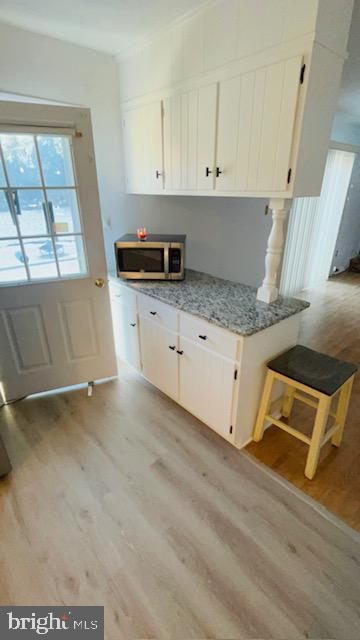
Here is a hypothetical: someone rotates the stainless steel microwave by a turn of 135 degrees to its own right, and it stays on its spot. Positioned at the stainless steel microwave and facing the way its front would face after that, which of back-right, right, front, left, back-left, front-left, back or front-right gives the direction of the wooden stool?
back

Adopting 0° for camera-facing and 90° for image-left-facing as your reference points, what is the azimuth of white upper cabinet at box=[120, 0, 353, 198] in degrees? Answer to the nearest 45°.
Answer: approximately 45°

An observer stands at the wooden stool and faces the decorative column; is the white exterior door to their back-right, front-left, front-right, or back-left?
front-left

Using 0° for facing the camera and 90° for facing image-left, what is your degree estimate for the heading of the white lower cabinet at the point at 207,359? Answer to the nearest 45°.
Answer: approximately 45°

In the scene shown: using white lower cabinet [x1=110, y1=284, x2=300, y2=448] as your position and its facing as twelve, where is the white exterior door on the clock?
The white exterior door is roughly at 2 o'clock from the white lower cabinet.

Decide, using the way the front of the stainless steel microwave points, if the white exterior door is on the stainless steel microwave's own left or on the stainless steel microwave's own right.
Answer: on the stainless steel microwave's own right

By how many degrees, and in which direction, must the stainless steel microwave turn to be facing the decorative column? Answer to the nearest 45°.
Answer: approximately 45° to its left

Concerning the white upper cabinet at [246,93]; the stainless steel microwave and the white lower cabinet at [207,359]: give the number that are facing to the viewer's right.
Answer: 0

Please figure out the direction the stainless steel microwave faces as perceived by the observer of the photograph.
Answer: facing the viewer
